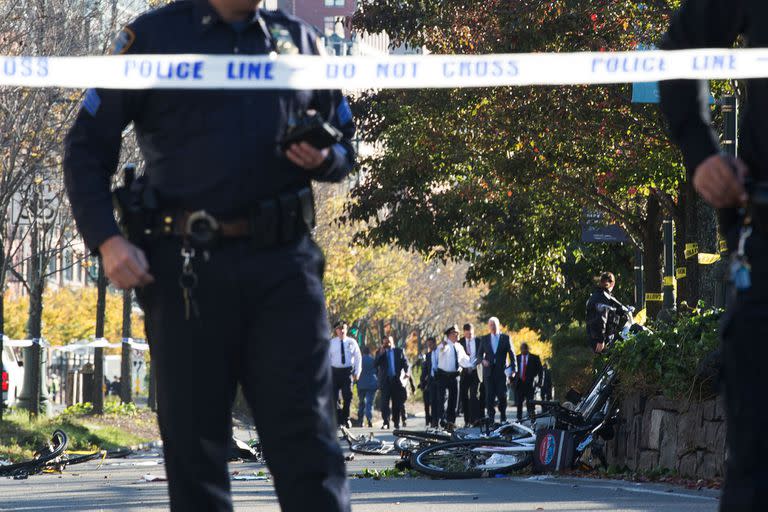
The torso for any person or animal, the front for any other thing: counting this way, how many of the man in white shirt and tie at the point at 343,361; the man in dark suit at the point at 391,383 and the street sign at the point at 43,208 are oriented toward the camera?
3

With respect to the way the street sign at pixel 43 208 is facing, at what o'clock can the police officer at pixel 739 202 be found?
The police officer is roughly at 12 o'clock from the street sign.

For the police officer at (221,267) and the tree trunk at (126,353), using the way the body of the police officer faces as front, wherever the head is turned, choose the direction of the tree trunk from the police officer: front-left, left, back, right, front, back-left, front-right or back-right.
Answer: back

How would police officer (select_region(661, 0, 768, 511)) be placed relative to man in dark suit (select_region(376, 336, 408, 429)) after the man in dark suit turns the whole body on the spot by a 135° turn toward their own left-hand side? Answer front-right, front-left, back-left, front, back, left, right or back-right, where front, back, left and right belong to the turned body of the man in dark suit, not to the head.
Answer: back-right

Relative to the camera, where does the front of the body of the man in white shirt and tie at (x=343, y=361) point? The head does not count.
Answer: toward the camera

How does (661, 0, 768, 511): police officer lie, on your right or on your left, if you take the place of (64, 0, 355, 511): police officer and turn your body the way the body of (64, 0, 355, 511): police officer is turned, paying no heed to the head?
on your left

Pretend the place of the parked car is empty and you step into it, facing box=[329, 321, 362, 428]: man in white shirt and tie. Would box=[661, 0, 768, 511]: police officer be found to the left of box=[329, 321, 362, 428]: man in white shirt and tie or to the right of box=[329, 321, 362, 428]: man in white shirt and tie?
right

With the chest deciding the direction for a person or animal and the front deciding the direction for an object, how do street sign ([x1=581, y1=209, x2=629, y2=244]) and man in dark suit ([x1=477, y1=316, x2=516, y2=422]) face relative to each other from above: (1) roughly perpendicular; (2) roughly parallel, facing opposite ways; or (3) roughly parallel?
roughly parallel

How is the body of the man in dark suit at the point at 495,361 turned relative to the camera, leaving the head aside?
toward the camera

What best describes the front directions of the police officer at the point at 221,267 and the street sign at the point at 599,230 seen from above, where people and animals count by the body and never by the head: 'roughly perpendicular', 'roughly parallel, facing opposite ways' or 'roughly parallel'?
roughly parallel

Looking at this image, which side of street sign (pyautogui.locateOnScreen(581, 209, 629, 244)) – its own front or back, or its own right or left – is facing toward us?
front

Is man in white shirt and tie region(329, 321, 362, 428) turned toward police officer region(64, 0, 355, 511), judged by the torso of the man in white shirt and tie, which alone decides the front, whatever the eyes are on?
yes

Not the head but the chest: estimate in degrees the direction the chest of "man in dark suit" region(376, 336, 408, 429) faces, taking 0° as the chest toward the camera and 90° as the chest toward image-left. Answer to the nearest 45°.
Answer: approximately 0°

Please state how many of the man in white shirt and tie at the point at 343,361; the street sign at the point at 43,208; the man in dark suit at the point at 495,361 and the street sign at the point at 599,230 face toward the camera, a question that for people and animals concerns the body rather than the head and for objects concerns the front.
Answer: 4

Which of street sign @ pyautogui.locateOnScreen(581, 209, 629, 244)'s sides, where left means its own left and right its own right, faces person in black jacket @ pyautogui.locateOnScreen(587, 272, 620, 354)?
front
